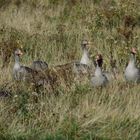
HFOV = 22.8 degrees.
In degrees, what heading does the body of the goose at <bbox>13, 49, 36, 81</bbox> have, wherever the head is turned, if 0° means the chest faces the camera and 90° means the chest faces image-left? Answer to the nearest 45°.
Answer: approximately 45°

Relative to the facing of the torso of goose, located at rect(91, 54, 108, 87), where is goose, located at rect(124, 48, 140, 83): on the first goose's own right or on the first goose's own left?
on the first goose's own left

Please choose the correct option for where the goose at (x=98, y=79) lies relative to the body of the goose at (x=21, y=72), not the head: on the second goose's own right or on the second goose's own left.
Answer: on the second goose's own left

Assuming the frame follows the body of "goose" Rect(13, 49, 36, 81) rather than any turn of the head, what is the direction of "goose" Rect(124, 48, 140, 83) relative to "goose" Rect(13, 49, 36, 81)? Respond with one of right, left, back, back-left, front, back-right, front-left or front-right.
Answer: back-left

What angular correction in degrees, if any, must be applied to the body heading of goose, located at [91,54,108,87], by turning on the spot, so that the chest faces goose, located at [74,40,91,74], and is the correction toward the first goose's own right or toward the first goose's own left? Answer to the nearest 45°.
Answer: approximately 180°

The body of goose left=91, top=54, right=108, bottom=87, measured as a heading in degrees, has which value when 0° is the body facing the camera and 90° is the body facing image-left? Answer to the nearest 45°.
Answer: approximately 0°

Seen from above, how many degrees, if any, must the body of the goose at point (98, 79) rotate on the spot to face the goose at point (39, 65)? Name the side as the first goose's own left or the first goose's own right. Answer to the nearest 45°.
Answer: approximately 135° to the first goose's own right

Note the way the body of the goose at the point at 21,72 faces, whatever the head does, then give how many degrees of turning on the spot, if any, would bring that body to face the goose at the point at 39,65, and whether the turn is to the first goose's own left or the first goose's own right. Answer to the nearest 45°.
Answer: approximately 180°

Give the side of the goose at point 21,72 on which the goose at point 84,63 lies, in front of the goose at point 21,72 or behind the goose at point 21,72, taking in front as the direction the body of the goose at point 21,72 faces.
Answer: behind
